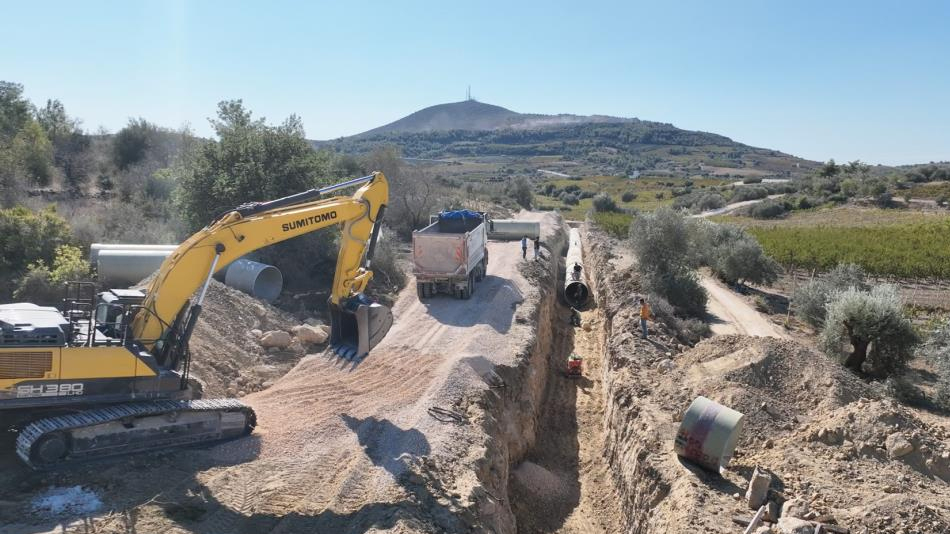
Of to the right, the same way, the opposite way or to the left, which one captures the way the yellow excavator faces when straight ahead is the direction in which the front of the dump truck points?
to the right

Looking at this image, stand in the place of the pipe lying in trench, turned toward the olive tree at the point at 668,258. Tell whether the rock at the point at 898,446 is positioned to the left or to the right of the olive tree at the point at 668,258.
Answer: right

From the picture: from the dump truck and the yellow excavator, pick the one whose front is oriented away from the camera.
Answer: the dump truck

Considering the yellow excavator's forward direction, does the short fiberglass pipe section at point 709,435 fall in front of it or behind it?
in front

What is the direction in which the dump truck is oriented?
away from the camera

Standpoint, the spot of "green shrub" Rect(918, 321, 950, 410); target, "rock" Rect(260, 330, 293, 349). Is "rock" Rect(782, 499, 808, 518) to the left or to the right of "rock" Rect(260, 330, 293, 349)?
left

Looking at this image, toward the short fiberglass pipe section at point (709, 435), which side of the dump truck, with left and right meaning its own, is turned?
back

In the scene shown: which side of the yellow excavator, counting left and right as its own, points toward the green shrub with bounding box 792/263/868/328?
front

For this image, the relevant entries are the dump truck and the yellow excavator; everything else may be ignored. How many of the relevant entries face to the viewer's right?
1

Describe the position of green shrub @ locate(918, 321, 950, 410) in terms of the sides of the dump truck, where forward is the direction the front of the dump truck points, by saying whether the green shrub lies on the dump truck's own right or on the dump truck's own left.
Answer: on the dump truck's own right

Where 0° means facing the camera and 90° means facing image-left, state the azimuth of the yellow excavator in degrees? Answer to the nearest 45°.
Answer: approximately 270°

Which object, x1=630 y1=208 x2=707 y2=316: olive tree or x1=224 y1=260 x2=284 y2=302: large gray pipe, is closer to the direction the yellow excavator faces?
the olive tree

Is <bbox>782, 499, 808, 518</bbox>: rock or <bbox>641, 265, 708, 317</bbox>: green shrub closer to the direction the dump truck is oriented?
the green shrub

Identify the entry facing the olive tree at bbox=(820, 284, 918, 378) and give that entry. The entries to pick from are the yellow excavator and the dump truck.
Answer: the yellow excavator

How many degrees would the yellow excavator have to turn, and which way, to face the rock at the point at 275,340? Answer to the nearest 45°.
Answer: approximately 45° to its left

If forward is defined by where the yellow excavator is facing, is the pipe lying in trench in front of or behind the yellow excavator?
in front

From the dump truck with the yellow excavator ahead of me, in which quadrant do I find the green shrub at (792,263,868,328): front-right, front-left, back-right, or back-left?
back-left

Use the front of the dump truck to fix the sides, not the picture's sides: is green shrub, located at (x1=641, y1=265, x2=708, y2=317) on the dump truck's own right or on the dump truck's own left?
on the dump truck's own right

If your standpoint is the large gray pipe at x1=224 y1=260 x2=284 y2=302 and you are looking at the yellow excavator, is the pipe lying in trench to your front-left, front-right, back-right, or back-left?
back-left

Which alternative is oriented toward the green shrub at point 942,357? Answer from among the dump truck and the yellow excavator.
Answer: the yellow excavator
